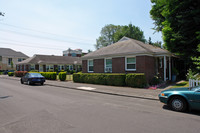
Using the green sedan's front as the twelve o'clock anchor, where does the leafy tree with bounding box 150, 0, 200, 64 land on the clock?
The leafy tree is roughly at 3 o'clock from the green sedan.

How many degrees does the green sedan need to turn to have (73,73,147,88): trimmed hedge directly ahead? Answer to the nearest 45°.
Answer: approximately 45° to its right

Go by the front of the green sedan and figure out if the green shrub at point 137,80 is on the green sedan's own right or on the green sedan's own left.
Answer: on the green sedan's own right

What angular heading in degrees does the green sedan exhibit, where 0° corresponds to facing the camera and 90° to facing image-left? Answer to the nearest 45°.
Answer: approximately 90°

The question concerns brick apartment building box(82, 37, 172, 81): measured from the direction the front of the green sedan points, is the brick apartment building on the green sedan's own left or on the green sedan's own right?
on the green sedan's own right
